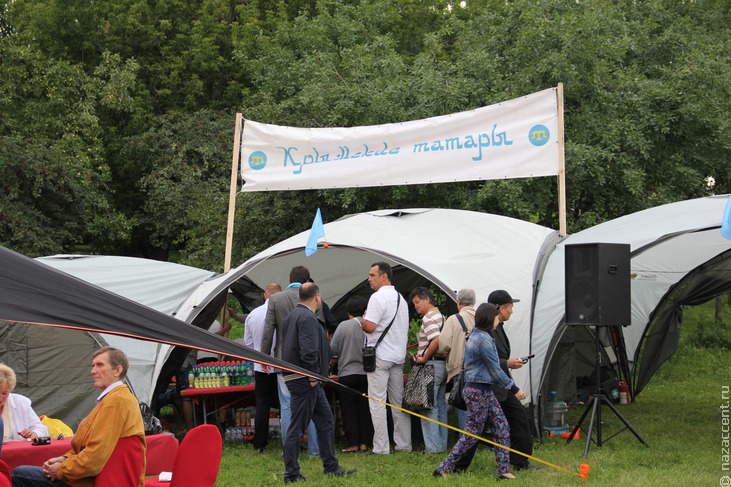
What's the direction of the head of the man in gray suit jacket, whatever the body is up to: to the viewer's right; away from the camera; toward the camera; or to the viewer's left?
away from the camera

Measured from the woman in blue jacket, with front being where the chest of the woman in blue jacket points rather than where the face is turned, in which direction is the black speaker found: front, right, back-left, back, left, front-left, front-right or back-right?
front-left

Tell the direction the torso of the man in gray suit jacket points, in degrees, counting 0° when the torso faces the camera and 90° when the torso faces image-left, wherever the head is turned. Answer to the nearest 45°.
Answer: approximately 180°

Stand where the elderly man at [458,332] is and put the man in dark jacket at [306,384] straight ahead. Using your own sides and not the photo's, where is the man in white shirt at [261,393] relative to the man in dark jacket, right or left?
right

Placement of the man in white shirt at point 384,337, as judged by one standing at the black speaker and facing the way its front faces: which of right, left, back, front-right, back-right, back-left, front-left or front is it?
front-right

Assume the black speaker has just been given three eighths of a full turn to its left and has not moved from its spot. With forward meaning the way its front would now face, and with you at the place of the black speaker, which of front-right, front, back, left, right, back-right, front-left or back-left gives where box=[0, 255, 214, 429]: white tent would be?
back

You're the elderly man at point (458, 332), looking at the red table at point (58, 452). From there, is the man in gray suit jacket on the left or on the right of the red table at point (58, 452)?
right

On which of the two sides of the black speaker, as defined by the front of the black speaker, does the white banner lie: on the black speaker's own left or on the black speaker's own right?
on the black speaker's own right

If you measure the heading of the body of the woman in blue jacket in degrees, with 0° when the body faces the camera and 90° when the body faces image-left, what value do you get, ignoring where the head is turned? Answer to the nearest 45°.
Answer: approximately 270°

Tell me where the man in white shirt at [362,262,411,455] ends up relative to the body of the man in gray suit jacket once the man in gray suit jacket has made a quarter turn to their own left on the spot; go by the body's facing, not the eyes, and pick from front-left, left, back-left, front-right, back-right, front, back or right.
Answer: back

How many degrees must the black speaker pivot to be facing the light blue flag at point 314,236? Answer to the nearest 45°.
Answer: approximately 45° to its right

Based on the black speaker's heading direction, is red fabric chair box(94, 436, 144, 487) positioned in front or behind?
in front
